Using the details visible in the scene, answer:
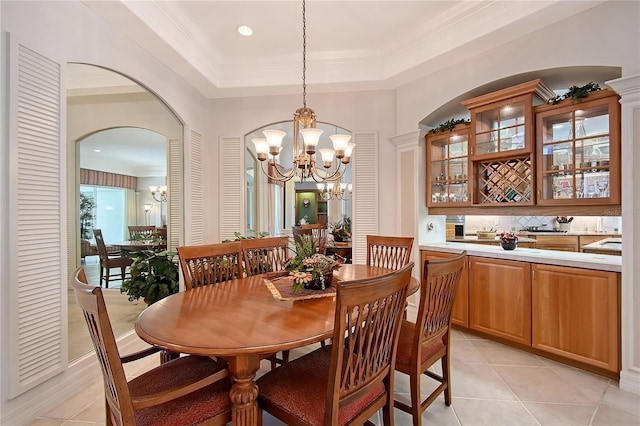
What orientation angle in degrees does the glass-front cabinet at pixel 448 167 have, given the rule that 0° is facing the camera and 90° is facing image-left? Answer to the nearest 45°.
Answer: approximately 45°

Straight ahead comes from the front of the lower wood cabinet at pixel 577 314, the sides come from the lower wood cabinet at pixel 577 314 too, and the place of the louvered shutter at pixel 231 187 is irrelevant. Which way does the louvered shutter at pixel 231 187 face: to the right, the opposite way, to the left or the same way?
to the left

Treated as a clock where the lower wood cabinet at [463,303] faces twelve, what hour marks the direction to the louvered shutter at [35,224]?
The louvered shutter is roughly at 12 o'clock from the lower wood cabinet.

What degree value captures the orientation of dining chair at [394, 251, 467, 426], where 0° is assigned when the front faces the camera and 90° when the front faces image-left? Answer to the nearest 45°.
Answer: approximately 135°

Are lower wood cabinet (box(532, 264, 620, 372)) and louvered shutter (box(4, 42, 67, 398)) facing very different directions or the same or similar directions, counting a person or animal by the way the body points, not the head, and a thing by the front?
very different directions

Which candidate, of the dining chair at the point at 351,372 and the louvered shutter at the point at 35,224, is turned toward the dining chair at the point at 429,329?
the louvered shutter

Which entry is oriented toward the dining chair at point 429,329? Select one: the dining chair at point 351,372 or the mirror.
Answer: the mirror

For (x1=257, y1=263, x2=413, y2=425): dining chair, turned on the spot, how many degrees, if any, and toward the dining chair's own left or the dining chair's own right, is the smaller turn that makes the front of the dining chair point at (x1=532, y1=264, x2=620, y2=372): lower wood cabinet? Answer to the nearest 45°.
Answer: approximately 90° to the dining chair's own right
